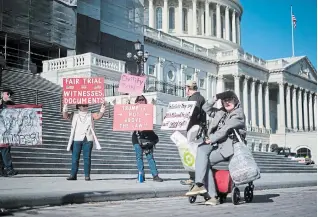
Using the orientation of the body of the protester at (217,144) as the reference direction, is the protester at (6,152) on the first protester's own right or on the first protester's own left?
on the first protester's own right

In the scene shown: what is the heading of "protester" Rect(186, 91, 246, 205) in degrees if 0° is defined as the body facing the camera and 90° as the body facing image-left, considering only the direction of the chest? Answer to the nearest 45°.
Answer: approximately 45°

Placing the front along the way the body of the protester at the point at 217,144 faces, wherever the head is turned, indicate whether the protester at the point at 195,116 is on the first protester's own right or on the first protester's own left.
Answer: on the first protester's own right

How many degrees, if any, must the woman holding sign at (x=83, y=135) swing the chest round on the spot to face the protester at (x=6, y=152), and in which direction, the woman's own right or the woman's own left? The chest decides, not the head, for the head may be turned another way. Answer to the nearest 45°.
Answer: approximately 90° to the woman's own right

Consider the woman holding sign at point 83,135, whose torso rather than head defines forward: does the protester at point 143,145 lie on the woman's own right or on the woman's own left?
on the woman's own left

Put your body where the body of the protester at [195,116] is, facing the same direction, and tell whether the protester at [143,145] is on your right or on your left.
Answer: on your right

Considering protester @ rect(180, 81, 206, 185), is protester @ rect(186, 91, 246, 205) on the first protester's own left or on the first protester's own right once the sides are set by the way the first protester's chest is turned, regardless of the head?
on the first protester's own left

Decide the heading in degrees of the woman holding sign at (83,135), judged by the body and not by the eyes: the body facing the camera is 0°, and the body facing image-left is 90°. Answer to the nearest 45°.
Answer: approximately 0°
